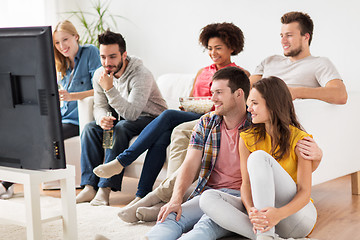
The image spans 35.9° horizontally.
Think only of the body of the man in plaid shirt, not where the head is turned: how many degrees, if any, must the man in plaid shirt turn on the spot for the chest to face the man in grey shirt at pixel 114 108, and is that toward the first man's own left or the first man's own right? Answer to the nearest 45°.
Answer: approximately 90° to the first man's own right

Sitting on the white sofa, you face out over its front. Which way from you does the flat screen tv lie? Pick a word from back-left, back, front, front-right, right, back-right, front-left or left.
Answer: front

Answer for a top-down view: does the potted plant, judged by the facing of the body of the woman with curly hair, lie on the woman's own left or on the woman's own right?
on the woman's own right

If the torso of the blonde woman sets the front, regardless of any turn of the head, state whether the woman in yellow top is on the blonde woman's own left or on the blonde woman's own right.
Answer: on the blonde woman's own left

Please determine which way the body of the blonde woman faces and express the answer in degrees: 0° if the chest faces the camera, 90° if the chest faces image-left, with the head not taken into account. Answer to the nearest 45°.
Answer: approximately 45°

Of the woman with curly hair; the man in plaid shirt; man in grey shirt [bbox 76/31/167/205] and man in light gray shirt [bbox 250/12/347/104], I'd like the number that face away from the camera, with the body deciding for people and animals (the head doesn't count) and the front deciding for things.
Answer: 0

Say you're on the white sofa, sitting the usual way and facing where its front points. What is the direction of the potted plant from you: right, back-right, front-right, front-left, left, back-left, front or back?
right

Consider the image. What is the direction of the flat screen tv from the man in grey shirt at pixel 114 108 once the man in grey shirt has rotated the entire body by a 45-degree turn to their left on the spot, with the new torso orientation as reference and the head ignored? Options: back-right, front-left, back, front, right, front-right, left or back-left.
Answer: front

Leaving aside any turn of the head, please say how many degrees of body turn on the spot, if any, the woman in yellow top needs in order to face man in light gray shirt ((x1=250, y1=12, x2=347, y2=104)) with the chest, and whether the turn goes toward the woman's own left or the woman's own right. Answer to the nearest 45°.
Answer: approximately 135° to the woman's own right

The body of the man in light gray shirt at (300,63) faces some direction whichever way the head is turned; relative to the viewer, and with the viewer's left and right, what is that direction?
facing the viewer and to the left of the viewer

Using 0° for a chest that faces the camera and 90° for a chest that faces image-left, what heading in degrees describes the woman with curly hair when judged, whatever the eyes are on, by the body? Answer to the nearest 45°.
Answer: approximately 45°

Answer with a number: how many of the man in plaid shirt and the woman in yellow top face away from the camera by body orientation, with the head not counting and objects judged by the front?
0

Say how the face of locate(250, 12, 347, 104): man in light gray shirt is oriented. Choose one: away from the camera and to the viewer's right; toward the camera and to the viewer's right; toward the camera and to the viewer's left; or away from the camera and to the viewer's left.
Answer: toward the camera and to the viewer's left

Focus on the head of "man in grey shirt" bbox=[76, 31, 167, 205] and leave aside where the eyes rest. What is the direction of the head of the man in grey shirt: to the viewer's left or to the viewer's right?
to the viewer's left
